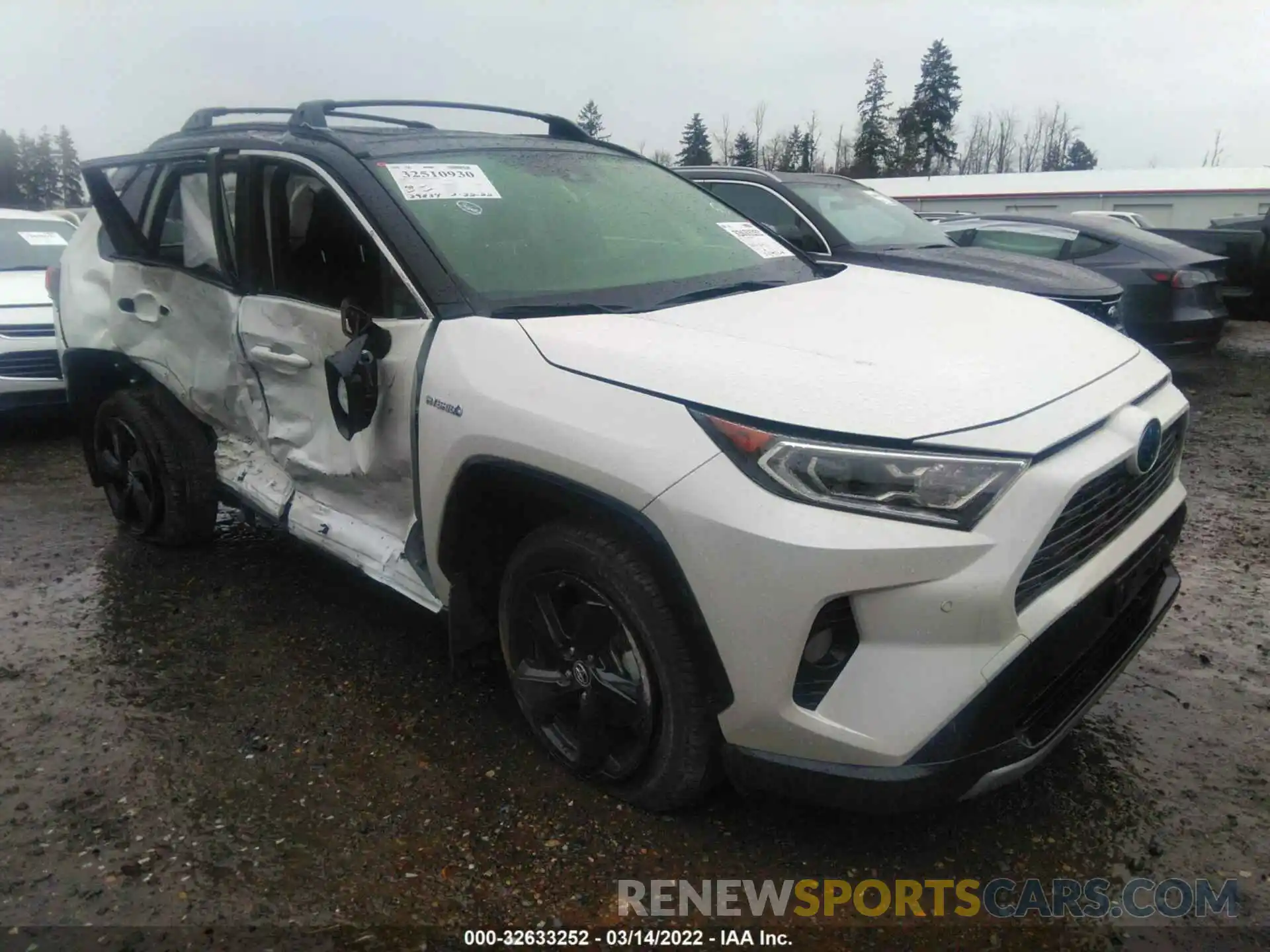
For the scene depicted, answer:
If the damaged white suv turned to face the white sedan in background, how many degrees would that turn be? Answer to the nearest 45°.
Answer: approximately 180°

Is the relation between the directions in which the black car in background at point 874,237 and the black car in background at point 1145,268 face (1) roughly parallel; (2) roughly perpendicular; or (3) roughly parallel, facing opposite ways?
roughly parallel, facing opposite ways

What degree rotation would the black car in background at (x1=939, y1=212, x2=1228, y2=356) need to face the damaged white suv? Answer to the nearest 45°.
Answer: approximately 135° to its left

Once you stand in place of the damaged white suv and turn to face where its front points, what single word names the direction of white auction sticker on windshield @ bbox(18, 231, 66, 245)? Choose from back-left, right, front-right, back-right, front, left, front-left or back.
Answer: back

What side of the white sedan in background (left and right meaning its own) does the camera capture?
front

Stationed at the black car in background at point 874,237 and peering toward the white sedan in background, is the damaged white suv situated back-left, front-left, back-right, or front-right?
front-left

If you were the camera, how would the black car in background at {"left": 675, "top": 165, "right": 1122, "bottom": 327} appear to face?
facing the viewer and to the right of the viewer

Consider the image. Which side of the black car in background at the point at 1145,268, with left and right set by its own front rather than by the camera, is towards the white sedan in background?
left

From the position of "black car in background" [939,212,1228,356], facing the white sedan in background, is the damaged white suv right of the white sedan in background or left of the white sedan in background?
left

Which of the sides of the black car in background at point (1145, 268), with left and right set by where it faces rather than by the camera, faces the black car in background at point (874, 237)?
left

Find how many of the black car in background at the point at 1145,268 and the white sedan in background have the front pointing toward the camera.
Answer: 1

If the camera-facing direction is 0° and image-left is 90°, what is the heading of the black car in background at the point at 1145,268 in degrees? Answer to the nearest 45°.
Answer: approximately 135°

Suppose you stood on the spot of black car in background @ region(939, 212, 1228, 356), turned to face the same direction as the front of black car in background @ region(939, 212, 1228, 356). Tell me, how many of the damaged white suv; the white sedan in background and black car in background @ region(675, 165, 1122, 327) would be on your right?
0

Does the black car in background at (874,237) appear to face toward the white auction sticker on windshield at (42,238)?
no

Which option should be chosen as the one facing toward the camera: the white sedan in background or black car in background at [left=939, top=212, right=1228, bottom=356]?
the white sedan in background

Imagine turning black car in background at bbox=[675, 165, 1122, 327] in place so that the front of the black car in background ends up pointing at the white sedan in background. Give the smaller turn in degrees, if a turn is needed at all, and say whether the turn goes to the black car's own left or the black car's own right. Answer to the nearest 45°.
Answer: approximately 135° to the black car's own right

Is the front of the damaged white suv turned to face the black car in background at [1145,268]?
no
